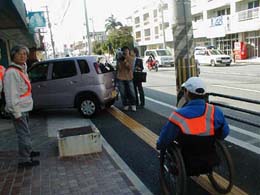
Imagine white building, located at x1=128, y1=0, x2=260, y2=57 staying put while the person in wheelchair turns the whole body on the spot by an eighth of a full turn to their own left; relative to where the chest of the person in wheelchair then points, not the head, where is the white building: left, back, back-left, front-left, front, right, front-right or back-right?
right

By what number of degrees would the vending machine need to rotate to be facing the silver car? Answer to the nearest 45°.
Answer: approximately 45° to its left

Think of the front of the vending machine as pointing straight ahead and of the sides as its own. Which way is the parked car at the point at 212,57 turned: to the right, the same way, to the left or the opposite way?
to the left

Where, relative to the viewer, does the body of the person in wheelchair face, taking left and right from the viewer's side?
facing away from the viewer and to the left of the viewer

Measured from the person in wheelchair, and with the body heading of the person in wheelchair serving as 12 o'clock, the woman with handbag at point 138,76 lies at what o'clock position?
The woman with handbag is roughly at 1 o'clock from the person in wheelchair.

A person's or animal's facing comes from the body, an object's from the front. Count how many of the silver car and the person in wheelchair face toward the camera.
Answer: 0

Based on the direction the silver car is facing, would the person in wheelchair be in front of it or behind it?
behind

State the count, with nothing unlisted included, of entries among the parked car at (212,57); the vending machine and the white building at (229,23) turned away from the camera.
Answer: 0

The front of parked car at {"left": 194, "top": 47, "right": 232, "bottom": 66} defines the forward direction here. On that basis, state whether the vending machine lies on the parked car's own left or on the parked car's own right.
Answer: on the parked car's own left

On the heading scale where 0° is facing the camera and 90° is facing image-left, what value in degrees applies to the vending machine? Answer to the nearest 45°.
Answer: approximately 45°

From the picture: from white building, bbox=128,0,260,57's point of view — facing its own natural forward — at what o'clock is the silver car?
The silver car is roughly at 11 o'clock from the white building.

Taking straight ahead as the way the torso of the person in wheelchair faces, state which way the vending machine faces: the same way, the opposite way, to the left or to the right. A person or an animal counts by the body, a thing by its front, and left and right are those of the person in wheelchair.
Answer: to the left

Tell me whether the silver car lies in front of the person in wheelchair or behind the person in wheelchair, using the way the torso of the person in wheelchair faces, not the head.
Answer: in front

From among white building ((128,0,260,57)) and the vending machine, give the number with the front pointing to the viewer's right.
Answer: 0

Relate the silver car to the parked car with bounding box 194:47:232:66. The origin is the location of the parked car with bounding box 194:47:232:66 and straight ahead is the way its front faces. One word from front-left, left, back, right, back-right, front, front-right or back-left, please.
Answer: front-right

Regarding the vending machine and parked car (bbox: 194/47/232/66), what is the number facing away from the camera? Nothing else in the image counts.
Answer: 0

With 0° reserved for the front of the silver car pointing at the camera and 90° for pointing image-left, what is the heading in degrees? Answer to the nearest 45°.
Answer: approximately 135°

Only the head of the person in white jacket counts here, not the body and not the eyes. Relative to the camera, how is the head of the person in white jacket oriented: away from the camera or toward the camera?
toward the camera
